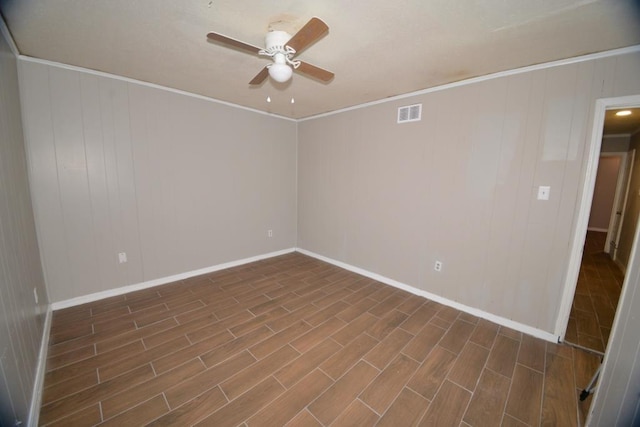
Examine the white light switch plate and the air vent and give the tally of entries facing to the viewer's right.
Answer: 0

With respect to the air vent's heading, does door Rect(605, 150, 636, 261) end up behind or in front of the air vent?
behind

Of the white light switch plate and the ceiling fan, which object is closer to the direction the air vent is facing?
the ceiling fan

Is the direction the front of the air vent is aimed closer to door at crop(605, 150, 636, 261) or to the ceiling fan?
the ceiling fan

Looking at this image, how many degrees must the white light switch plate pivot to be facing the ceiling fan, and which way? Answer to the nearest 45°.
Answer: approximately 45° to its right

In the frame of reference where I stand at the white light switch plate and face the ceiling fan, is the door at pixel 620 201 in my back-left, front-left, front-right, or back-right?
back-right

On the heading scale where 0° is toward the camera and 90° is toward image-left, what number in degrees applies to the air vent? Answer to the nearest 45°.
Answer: approximately 45°

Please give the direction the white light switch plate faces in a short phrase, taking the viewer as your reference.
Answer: facing the viewer

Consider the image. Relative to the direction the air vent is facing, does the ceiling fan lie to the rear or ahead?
ahead

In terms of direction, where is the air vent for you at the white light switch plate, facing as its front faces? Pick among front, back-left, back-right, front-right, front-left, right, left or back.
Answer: right
